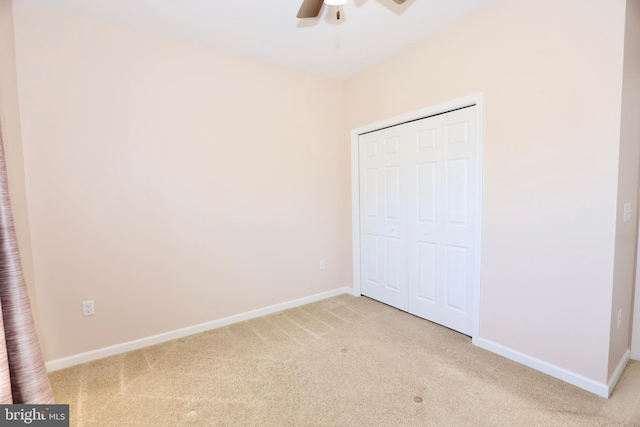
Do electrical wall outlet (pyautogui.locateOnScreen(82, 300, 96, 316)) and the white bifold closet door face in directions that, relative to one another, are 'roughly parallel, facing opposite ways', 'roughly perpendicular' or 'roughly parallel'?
roughly perpendicular

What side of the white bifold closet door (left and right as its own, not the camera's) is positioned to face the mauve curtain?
front

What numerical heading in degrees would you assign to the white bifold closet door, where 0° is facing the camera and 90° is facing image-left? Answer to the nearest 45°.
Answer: approximately 45°

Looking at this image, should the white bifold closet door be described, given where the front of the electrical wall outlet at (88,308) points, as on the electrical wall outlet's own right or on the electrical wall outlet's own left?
on the electrical wall outlet's own left

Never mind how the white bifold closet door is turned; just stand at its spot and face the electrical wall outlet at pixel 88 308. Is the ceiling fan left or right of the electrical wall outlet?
left

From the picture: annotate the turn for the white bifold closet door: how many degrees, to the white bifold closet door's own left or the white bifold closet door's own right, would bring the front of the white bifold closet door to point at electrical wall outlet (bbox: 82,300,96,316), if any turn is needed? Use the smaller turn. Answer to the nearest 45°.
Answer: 0° — it already faces it

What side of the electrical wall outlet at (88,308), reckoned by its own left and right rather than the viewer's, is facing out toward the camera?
front

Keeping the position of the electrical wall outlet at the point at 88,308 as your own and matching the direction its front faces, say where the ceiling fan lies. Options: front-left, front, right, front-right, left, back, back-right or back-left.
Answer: front-left

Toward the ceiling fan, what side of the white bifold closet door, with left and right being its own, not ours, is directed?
front
